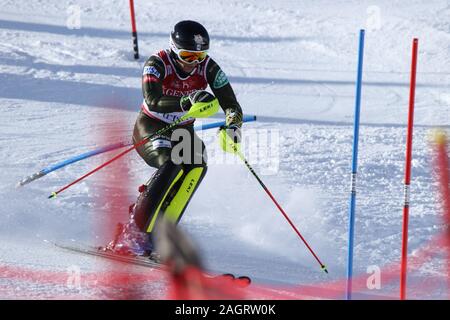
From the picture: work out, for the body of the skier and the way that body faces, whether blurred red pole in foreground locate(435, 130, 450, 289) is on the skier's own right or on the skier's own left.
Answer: on the skier's own left

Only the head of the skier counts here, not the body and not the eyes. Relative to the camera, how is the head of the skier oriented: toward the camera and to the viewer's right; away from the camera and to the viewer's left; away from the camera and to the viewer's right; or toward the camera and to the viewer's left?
toward the camera and to the viewer's right

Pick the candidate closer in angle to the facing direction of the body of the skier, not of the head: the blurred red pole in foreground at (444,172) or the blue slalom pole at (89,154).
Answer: the blurred red pole in foreground

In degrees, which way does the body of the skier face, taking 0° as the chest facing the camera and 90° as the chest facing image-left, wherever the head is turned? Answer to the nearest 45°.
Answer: approximately 315°
